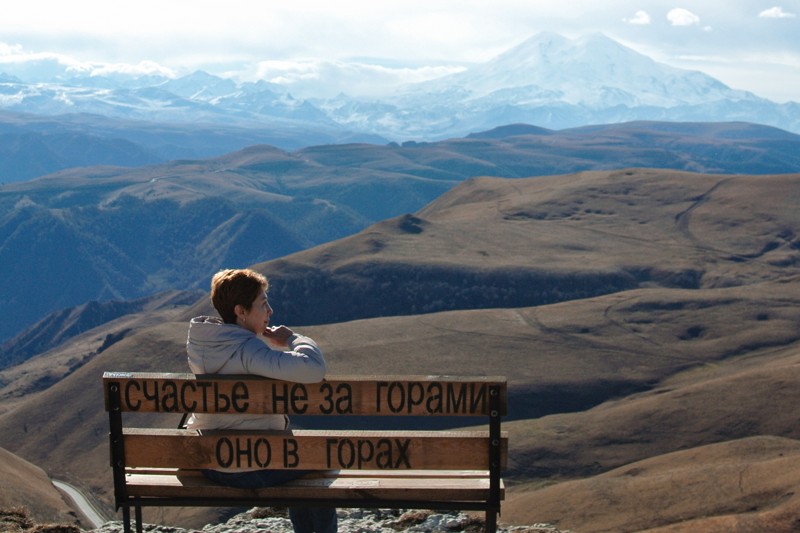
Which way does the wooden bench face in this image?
away from the camera

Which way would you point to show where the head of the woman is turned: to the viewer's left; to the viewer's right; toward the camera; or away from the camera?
to the viewer's right
